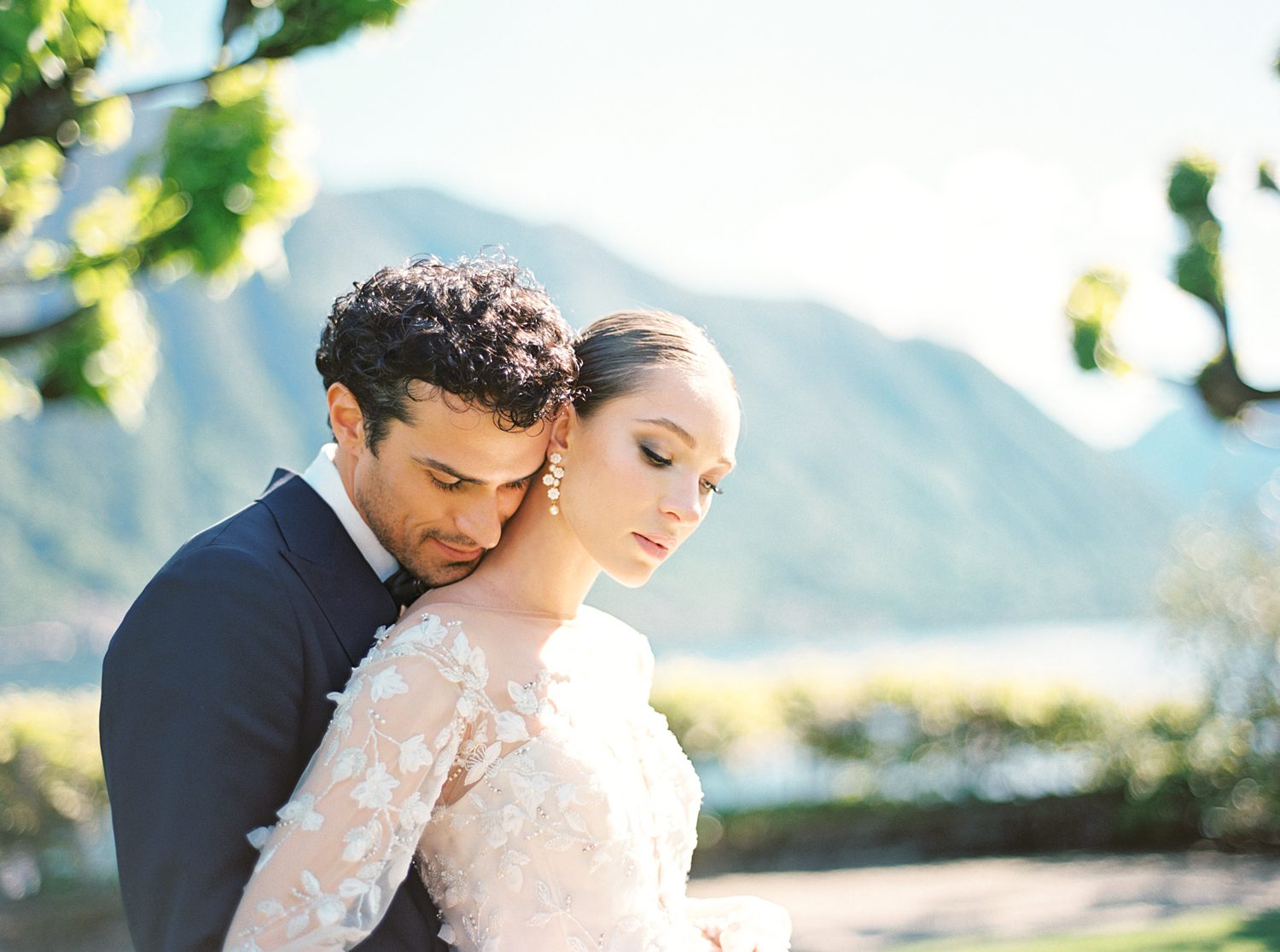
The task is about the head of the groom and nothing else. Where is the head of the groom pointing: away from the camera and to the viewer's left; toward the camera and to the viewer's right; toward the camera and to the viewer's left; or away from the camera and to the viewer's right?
toward the camera and to the viewer's right

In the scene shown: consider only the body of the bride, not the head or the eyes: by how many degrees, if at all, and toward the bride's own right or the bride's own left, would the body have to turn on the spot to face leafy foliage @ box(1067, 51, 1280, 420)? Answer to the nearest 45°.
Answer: approximately 90° to the bride's own left

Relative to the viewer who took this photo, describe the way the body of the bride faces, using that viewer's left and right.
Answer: facing the viewer and to the right of the viewer

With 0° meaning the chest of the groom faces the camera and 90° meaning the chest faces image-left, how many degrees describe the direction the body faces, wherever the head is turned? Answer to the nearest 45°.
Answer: approximately 315°

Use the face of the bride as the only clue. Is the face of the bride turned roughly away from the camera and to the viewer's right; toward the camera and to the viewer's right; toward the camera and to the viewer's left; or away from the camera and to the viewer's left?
toward the camera and to the viewer's right

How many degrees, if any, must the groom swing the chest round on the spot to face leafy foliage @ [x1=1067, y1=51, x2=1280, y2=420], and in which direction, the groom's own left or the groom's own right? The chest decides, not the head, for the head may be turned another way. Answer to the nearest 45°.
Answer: approximately 90° to the groom's own left
